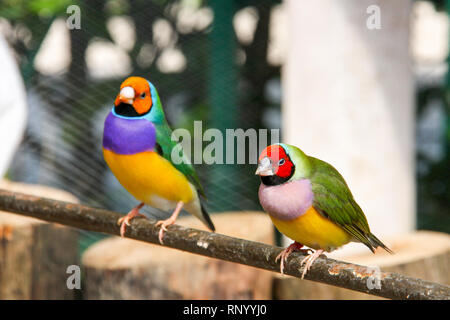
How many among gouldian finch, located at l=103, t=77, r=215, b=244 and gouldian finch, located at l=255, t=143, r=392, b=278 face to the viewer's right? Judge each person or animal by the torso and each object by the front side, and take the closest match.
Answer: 0

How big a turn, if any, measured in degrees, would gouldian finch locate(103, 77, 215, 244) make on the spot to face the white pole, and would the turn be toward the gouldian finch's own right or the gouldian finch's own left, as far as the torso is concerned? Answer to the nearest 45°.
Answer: approximately 180°

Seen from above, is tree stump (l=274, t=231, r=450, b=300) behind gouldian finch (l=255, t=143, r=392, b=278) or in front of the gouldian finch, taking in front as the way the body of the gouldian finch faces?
behind

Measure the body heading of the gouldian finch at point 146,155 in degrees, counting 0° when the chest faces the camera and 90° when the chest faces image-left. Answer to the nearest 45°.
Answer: approximately 45°

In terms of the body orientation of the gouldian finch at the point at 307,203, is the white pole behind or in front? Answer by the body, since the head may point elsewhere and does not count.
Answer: behind

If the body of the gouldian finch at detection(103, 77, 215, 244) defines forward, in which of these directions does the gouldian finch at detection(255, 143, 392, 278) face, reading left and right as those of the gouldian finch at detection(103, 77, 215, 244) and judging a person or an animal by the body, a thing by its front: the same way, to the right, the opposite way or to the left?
the same way

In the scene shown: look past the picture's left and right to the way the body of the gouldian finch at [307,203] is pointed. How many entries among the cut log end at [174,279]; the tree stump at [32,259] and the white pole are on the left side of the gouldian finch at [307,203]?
0

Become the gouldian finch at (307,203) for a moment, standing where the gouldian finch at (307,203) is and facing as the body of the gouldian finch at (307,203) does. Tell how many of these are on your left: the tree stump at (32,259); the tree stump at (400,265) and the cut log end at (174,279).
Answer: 0
